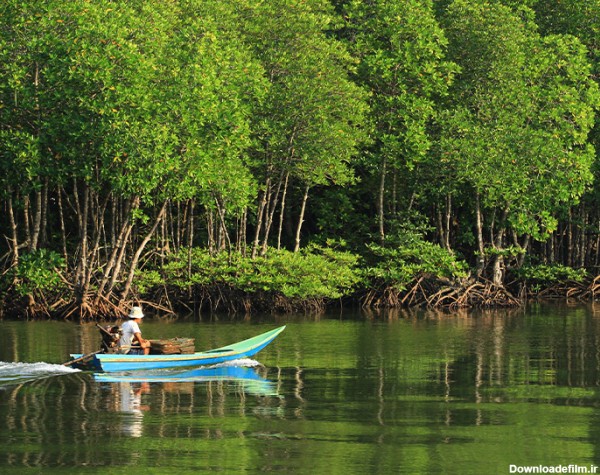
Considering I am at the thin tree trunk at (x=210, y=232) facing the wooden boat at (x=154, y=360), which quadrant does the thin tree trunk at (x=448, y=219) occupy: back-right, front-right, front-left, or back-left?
back-left

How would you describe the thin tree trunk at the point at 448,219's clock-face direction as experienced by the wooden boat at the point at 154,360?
The thin tree trunk is roughly at 10 o'clock from the wooden boat.

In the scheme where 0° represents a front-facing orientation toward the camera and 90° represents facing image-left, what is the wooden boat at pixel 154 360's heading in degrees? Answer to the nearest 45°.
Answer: approximately 270°

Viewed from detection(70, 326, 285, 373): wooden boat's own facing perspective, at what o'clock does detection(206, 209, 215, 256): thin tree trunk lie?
The thin tree trunk is roughly at 9 o'clock from the wooden boat.

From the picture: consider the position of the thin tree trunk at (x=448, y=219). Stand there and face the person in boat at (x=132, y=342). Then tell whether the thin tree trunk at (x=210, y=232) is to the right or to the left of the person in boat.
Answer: right
